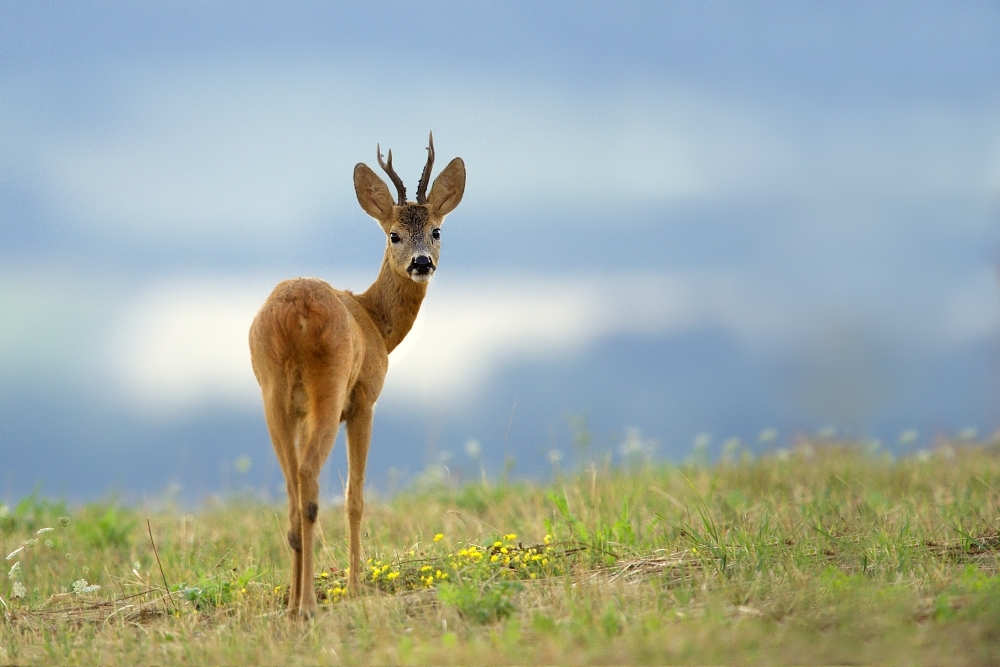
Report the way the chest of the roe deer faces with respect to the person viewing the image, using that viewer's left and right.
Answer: facing away from the viewer and to the right of the viewer
